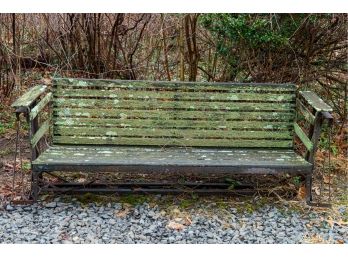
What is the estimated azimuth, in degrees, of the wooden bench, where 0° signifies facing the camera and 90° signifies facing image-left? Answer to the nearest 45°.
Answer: approximately 0°

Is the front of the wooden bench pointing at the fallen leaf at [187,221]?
yes

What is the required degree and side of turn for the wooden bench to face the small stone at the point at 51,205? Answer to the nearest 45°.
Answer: approximately 45° to its right

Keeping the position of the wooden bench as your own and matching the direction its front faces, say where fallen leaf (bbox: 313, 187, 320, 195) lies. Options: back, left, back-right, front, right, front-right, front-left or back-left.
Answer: left

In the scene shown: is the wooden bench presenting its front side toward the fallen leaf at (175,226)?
yes

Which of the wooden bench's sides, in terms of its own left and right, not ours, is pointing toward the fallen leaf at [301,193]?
left

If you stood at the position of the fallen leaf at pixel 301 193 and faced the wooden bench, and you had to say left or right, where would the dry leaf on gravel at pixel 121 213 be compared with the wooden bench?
left

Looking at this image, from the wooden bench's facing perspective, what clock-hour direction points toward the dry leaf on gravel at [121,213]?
The dry leaf on gravel is roughly at 1 o'clock from the wooden bench.
